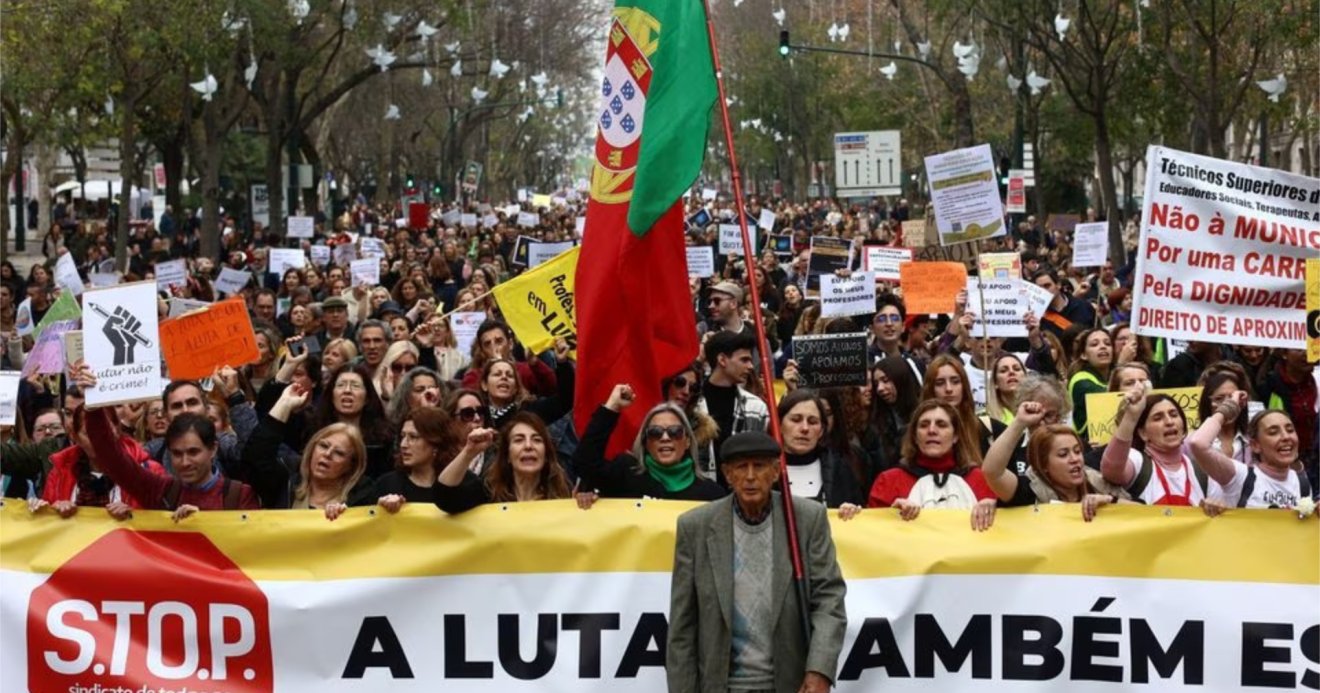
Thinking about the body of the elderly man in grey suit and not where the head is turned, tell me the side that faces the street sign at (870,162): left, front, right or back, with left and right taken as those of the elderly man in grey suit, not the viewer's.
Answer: back

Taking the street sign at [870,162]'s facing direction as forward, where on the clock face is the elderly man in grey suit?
The elderly man in grey suit is roughly at 12 o'clock from the street sign.

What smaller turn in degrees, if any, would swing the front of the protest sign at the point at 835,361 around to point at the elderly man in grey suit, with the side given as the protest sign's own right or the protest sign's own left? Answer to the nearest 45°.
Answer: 0° — it already faces them

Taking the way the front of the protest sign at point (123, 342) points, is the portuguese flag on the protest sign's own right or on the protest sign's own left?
on the protest sign's own left

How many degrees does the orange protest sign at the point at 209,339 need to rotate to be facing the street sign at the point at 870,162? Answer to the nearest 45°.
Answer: approximately 135° to its left
